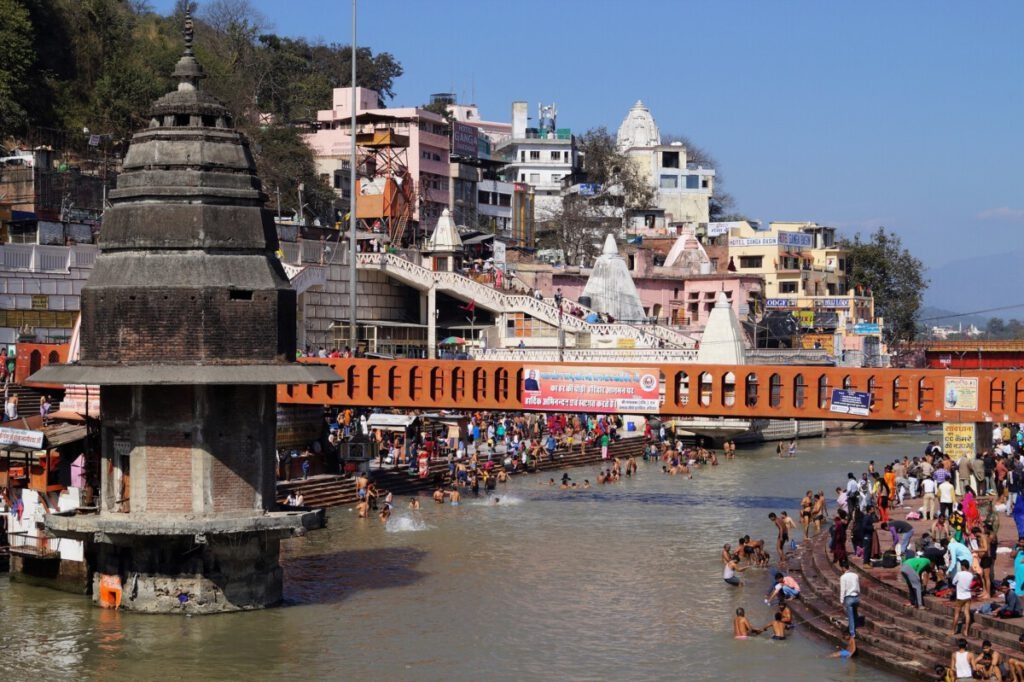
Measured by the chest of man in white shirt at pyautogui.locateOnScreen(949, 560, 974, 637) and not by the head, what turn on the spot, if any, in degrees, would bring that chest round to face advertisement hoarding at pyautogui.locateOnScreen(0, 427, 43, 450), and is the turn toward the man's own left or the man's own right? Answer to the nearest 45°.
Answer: approximately 90° to the man's own left

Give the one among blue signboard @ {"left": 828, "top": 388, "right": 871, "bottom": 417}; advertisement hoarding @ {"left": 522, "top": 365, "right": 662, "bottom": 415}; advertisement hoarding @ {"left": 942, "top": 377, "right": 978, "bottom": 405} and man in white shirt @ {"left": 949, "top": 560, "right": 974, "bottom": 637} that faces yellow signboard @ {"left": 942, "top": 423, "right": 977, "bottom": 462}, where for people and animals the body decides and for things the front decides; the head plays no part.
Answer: the man in white shirt

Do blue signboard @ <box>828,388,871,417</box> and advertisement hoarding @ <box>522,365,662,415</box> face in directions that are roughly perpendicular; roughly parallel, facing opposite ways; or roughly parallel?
roughly parallel

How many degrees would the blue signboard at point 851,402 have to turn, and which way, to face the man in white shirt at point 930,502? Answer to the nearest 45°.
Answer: approximately 45° to its left

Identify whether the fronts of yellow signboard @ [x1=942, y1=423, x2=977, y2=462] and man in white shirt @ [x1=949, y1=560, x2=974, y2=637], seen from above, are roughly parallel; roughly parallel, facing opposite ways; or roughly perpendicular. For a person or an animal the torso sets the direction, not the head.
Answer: roughly parallel, facing opposite ways

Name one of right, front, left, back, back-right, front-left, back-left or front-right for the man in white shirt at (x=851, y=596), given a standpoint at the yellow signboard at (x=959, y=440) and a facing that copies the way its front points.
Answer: front

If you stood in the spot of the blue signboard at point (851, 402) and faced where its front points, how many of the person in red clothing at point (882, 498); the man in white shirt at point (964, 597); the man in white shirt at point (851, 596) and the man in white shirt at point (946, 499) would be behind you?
0

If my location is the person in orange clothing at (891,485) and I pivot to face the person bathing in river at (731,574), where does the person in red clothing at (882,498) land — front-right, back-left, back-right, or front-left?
front-left

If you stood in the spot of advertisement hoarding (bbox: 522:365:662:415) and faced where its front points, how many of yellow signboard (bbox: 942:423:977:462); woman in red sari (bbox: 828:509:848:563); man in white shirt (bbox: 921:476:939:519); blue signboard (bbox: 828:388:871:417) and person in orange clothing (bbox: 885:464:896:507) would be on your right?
0

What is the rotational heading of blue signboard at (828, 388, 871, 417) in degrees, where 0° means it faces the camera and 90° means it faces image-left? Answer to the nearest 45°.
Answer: approximately 0°

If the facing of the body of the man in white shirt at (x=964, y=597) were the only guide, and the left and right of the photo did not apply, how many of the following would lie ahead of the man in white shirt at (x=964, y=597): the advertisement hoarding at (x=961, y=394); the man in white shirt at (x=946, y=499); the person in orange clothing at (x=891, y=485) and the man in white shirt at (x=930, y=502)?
4

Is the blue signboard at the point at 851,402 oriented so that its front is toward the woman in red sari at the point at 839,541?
yes

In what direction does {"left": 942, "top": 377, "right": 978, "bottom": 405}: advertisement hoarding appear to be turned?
toward the camera
